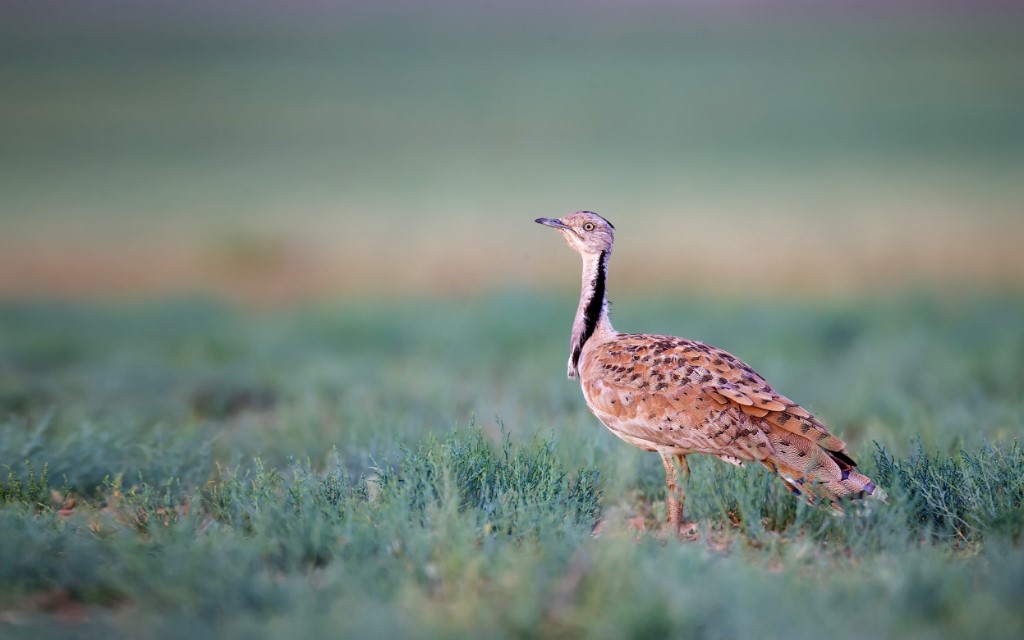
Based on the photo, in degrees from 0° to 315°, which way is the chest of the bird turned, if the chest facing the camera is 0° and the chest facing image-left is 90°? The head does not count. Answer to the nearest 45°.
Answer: approximately 90°
